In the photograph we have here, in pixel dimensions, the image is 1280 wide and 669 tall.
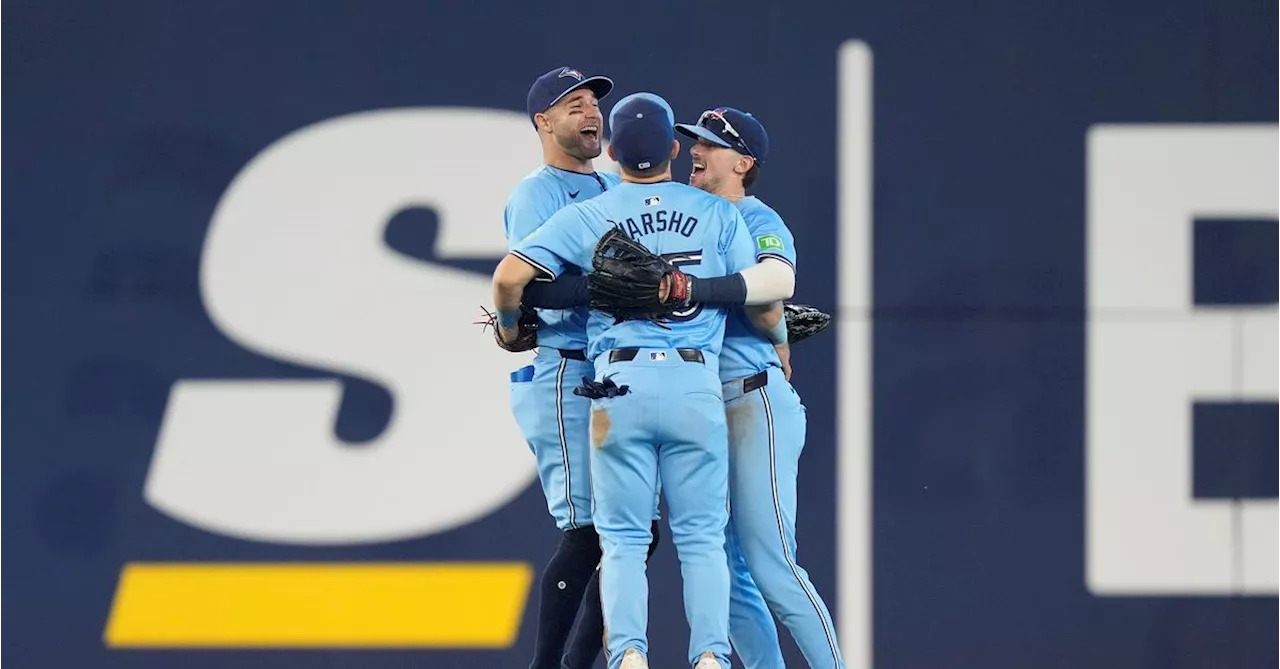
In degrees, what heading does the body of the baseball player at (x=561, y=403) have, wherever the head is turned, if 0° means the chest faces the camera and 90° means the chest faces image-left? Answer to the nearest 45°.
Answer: approximately 315°

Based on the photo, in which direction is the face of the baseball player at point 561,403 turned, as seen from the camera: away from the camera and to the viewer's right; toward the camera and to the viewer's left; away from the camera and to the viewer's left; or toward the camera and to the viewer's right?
toward the camera and to the viewer's right

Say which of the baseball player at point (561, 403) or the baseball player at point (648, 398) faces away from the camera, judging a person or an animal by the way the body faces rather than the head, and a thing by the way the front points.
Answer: the baseball player at point (648, 398)

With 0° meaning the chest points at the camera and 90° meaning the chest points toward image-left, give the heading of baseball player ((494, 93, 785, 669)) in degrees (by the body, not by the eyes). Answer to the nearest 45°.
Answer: approximately 180°

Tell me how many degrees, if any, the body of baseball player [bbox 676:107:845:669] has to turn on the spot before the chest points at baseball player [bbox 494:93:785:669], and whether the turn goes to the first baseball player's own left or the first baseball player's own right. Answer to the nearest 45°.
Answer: approximately 45° to the first baseball player's own left

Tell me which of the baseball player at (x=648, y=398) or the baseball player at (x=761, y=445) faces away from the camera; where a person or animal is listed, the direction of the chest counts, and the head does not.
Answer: the baseball player at (x=648, y=398)

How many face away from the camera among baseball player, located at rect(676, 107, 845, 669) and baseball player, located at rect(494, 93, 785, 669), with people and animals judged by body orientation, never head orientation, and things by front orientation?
1

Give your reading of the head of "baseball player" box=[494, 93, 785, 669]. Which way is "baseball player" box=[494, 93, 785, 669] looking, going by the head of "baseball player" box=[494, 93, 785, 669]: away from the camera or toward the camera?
away from the camera

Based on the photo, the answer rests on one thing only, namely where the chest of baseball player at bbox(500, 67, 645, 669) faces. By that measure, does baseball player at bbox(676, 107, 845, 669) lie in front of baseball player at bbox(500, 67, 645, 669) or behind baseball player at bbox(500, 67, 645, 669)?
in front

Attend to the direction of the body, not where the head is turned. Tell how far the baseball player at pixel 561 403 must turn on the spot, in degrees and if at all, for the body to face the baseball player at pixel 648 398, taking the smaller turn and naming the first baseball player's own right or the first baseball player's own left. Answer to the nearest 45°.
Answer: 0° — they already face them

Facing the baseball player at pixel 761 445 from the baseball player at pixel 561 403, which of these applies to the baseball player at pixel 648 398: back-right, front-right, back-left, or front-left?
front-right

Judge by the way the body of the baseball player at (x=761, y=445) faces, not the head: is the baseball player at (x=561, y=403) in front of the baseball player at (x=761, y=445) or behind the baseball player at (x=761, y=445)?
in front
